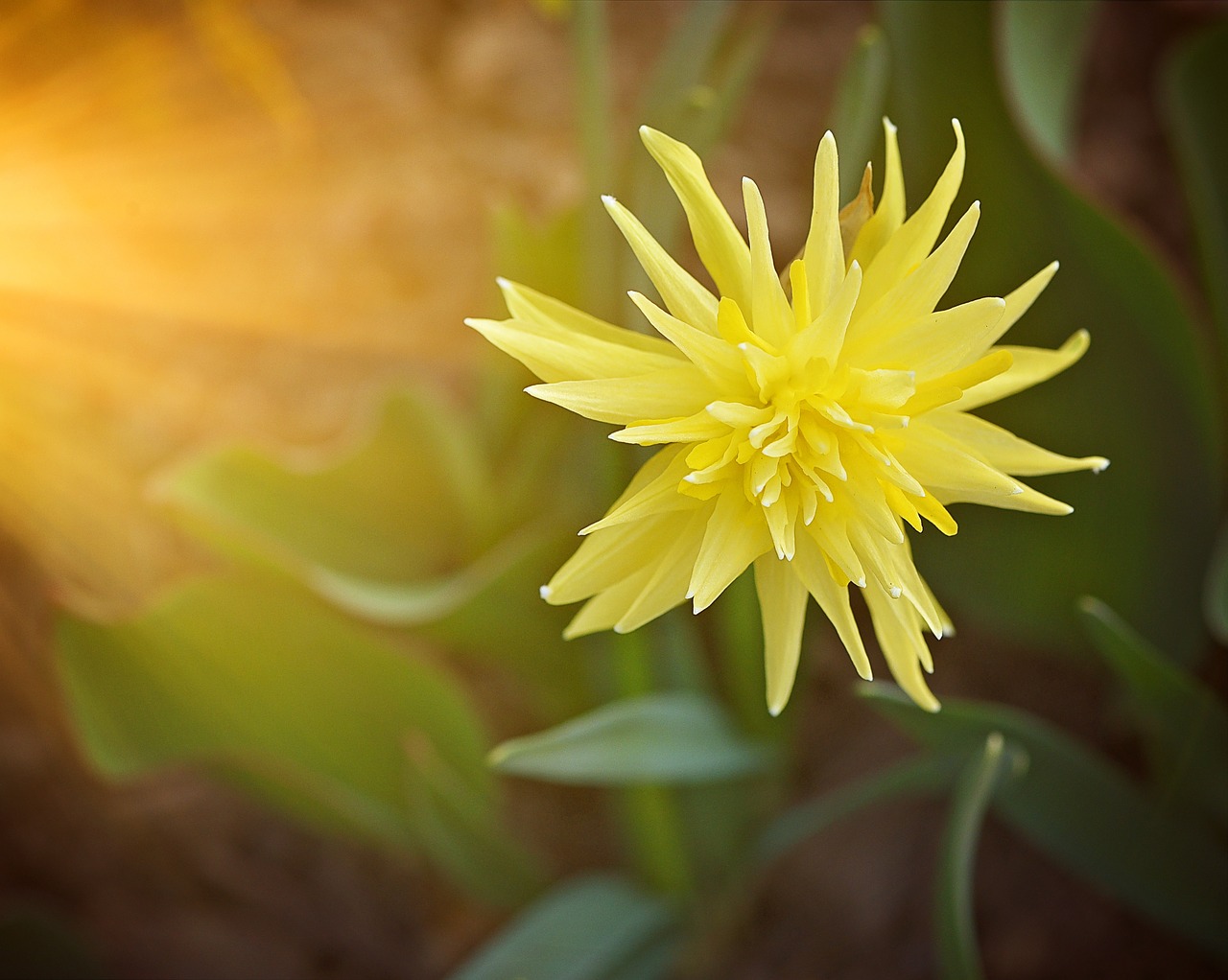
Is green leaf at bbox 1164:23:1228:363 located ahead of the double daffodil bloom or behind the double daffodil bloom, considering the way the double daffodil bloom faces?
behind

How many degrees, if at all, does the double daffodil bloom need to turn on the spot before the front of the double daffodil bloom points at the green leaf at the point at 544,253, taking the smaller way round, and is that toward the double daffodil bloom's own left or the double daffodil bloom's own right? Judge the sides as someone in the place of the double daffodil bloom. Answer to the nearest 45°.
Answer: approximately 180°

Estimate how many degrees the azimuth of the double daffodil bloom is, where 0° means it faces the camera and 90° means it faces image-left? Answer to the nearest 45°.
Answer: approximately 0°
